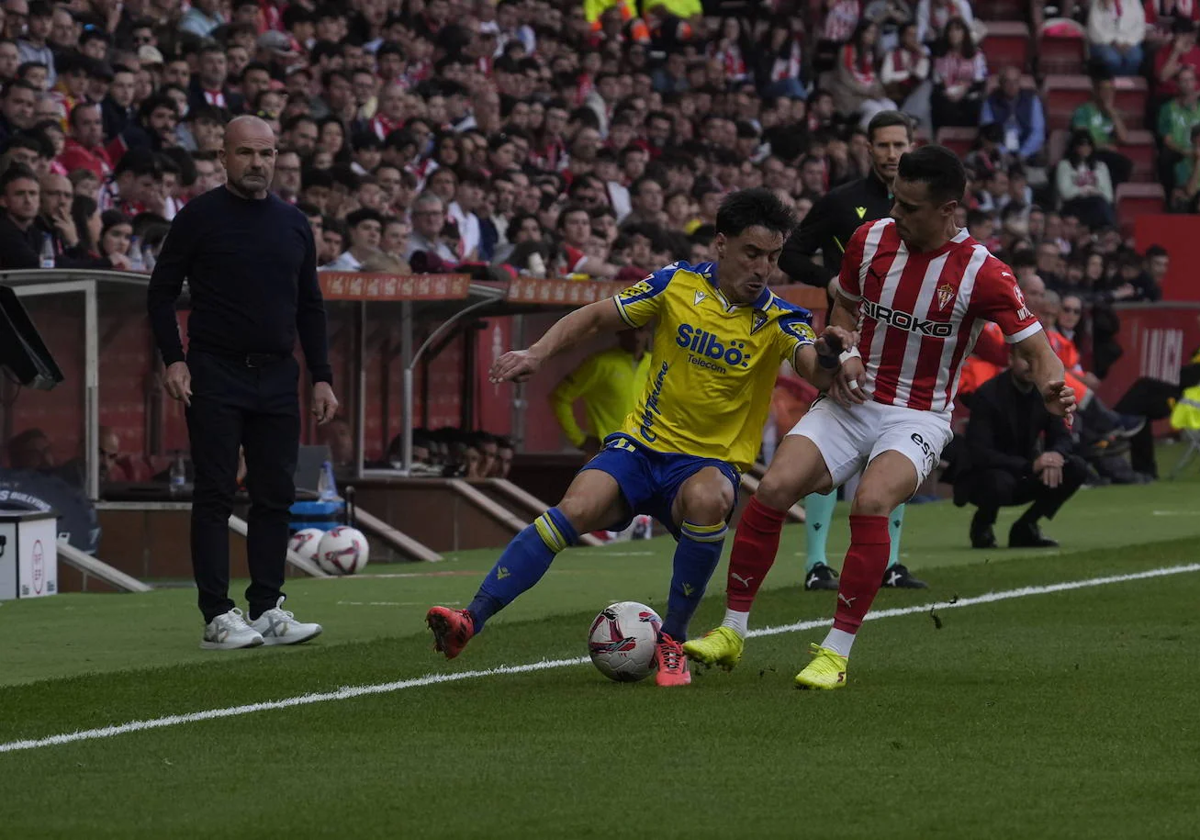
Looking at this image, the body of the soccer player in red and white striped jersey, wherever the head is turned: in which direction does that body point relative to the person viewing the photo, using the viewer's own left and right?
facing the viewer and to the left of the viewer

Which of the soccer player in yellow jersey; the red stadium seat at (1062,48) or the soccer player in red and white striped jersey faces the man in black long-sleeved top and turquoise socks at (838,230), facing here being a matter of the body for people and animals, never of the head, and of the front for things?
the red stadium seat

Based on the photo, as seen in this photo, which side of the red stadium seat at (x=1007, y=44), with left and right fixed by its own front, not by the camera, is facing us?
front

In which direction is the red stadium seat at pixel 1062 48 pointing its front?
toward the camera

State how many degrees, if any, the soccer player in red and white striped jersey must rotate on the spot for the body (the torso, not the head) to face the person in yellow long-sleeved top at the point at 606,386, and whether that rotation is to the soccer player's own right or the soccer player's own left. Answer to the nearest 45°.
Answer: approximately 135° to the soccer player's own right

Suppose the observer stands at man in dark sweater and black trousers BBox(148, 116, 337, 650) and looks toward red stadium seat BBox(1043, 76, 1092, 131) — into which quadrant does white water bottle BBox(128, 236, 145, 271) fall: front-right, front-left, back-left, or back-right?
front-left

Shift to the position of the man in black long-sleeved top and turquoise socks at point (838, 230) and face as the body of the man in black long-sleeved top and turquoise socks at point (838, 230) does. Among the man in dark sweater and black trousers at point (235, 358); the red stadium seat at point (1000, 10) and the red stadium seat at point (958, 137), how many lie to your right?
1

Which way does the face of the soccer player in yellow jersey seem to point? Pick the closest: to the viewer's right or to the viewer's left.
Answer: to the viewer's right

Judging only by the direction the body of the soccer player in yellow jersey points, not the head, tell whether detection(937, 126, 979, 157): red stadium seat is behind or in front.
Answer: behind

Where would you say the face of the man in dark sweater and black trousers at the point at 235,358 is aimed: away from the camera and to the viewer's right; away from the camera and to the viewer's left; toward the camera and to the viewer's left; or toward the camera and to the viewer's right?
toward the camera and to the viewer's right

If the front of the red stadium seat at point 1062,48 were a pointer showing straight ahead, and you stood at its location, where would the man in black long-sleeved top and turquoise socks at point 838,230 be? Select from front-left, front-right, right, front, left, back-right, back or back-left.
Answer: front

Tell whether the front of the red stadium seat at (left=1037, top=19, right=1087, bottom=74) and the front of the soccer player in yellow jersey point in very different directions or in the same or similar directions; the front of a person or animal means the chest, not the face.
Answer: same or similar directions

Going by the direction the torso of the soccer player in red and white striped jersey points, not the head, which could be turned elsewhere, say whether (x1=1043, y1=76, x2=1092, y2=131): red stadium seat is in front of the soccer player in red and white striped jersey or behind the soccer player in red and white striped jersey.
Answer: behind

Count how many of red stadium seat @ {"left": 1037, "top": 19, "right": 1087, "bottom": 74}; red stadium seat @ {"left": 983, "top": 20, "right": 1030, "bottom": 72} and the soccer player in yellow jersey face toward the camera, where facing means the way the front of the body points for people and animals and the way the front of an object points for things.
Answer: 3
